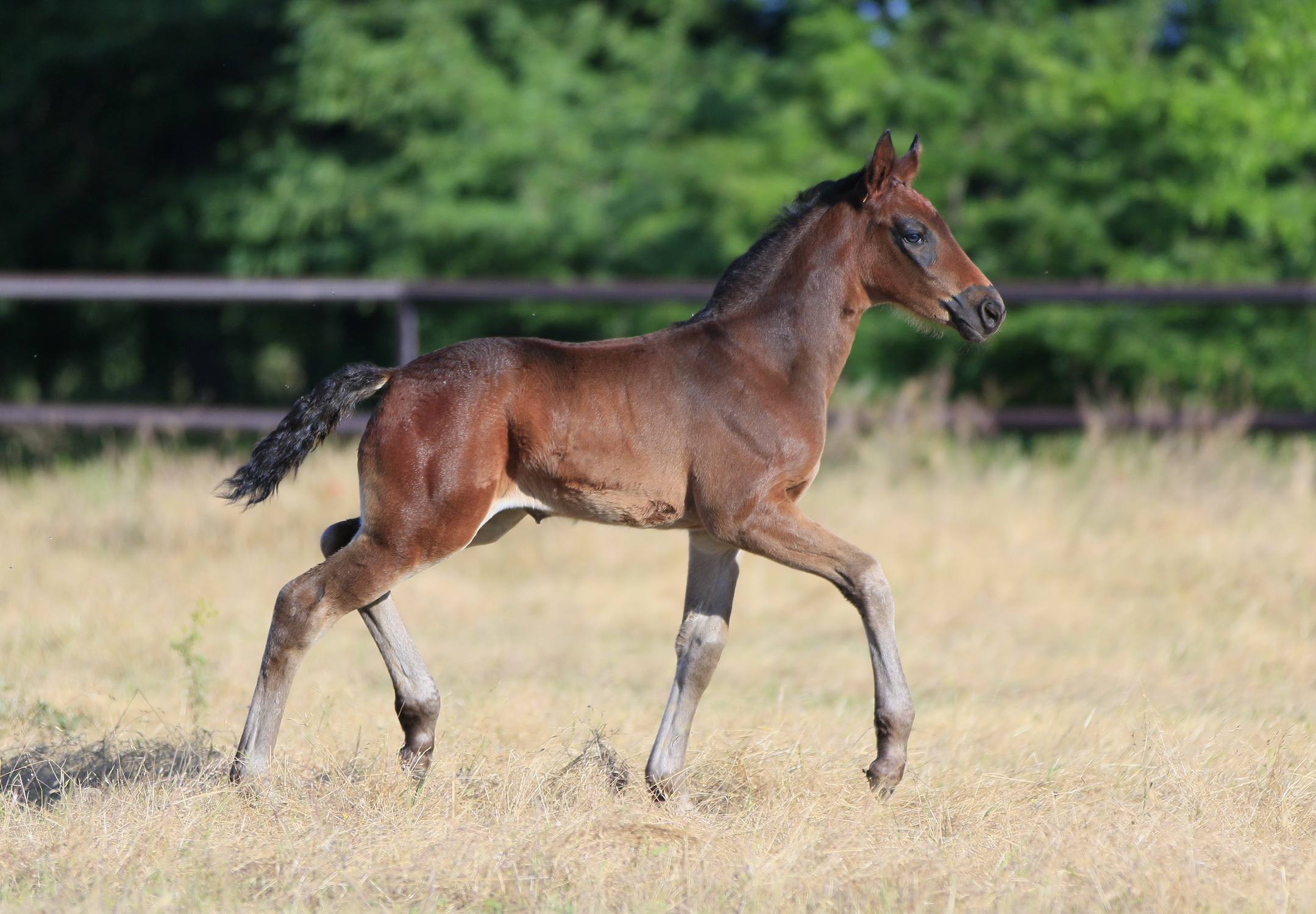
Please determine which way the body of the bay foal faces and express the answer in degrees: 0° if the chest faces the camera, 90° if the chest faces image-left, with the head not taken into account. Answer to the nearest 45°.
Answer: approximately 270°
